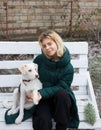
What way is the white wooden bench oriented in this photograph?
toward the camera

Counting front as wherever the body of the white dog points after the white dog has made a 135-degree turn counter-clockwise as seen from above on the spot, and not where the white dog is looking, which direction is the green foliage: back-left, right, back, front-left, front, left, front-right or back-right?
right

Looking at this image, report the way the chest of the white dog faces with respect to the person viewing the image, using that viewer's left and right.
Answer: facing the viewer and to the right of the viewer
